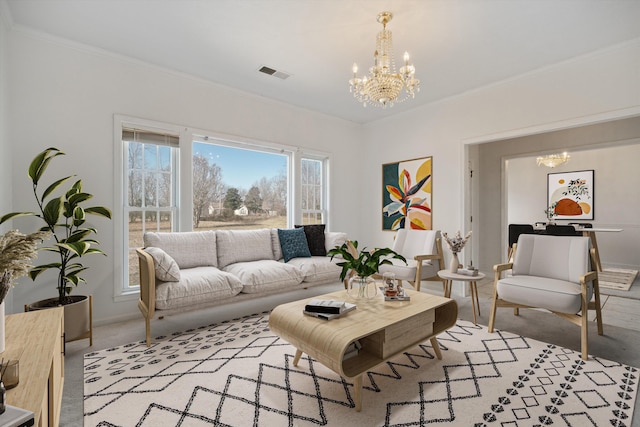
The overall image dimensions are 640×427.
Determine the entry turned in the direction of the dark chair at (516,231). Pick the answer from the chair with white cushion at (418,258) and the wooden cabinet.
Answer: the wooden cabinet

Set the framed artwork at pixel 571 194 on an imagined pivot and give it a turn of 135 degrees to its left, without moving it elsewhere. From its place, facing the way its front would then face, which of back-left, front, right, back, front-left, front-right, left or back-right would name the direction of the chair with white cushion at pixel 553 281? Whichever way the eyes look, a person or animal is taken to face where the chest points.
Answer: right

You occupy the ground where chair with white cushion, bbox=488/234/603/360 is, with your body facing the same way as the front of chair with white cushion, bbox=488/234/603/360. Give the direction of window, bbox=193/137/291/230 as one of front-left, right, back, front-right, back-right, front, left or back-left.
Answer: front-right

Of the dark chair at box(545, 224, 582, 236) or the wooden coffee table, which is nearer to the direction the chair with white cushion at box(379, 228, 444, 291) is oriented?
the wooden coffee table

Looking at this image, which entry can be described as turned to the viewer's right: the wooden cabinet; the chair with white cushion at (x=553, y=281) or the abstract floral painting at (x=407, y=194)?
the wooden cabinet

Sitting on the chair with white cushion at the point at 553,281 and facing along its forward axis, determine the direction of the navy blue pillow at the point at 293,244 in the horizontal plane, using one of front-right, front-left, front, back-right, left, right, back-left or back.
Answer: front-right

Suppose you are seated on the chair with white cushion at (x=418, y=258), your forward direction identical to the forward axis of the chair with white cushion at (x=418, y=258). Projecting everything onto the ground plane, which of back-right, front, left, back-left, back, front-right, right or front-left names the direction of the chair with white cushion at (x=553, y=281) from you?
left

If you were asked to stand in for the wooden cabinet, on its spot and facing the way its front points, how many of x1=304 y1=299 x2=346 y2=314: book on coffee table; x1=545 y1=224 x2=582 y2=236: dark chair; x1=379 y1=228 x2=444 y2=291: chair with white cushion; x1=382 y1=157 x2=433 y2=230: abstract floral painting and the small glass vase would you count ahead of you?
5

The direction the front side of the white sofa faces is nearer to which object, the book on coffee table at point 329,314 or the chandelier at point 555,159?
the book on coffee table

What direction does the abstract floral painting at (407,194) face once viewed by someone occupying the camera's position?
facing the viewer and to the left of the viewer

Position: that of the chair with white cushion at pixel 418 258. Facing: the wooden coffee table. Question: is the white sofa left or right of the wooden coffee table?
right

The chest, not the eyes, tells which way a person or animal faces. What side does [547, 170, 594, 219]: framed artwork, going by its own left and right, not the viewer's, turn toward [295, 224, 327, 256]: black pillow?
front

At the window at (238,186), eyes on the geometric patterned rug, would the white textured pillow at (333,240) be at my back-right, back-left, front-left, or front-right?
front-left

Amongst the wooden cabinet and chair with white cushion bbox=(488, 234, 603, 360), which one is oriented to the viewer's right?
the wooden cabinet

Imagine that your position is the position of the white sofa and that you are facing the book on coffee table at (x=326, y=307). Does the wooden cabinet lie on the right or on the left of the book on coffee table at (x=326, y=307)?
right
